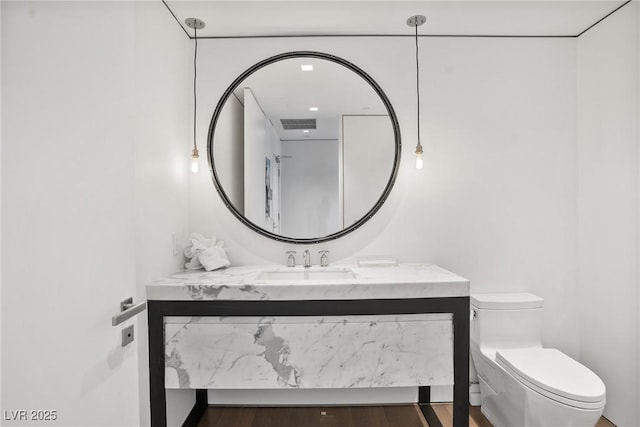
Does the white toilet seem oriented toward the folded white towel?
no

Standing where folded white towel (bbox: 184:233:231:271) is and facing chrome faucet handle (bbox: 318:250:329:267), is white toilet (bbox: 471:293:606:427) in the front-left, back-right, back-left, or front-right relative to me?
front-right

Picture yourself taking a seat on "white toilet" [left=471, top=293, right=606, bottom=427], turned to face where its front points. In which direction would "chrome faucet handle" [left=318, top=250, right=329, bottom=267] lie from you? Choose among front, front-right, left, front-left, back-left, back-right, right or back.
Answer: back-right

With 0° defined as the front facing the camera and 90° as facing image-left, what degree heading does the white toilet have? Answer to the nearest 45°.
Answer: approximately 315°

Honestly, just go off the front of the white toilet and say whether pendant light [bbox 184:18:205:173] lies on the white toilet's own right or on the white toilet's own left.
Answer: on the white toilet's own right

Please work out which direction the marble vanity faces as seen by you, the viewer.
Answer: facing the viewer

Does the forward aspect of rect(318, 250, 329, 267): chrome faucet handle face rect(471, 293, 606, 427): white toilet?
no

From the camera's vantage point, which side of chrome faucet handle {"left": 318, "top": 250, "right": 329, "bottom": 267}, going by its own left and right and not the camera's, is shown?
front

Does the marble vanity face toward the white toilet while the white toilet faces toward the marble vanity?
no

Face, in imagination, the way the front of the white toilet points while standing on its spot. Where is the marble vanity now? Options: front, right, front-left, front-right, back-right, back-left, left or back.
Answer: right

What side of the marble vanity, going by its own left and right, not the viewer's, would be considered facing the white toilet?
left

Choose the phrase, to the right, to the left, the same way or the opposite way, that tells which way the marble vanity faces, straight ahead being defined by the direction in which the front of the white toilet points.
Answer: the same way
